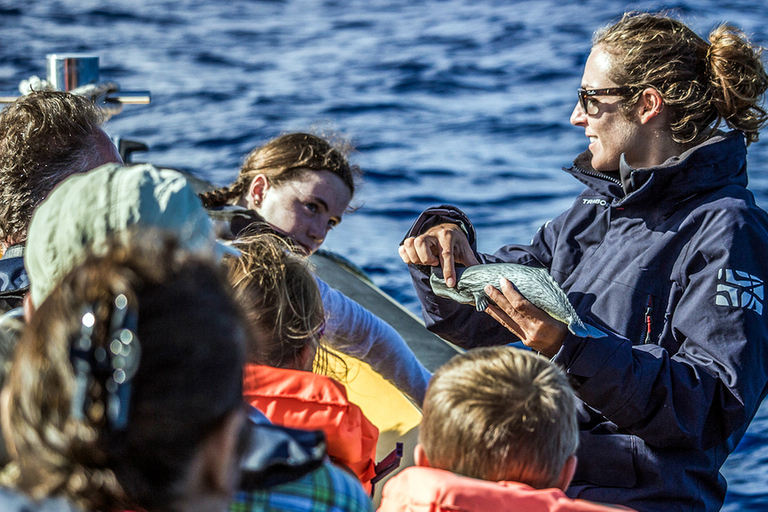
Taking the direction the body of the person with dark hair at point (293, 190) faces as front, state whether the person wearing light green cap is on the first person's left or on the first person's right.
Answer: on the first person's right

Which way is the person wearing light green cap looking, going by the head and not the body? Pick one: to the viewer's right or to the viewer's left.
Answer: to the viewer's right

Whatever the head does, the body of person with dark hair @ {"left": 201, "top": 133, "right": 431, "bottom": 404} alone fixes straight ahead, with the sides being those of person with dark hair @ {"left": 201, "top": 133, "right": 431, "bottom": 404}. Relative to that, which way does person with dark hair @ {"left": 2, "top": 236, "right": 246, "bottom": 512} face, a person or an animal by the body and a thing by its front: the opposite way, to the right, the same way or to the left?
to the left

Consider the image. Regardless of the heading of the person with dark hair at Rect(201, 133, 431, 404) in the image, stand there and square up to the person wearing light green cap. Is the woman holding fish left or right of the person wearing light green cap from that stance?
left

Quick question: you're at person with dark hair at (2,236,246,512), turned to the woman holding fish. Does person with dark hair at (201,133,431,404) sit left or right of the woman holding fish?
left

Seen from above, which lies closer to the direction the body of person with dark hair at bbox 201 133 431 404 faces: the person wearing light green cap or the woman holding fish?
the woman holding fish

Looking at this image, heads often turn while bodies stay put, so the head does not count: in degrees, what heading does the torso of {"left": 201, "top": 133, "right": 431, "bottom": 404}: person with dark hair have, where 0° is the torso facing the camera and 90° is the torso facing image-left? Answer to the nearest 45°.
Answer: approximately 315°

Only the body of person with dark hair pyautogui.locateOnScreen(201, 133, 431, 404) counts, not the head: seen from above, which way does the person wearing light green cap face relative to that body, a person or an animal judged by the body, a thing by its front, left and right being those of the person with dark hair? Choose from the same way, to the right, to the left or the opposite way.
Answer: to the left

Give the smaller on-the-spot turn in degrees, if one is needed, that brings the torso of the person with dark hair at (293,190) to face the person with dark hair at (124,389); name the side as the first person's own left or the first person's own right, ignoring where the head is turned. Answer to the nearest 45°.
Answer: approximately 45° to the first person's own right

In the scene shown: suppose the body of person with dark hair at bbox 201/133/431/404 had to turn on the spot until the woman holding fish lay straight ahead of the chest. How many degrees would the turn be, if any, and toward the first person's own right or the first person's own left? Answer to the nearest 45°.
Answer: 0° — they already face them

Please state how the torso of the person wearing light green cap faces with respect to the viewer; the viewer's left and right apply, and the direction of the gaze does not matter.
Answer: facing away from the viewer and to the right of the viewer
